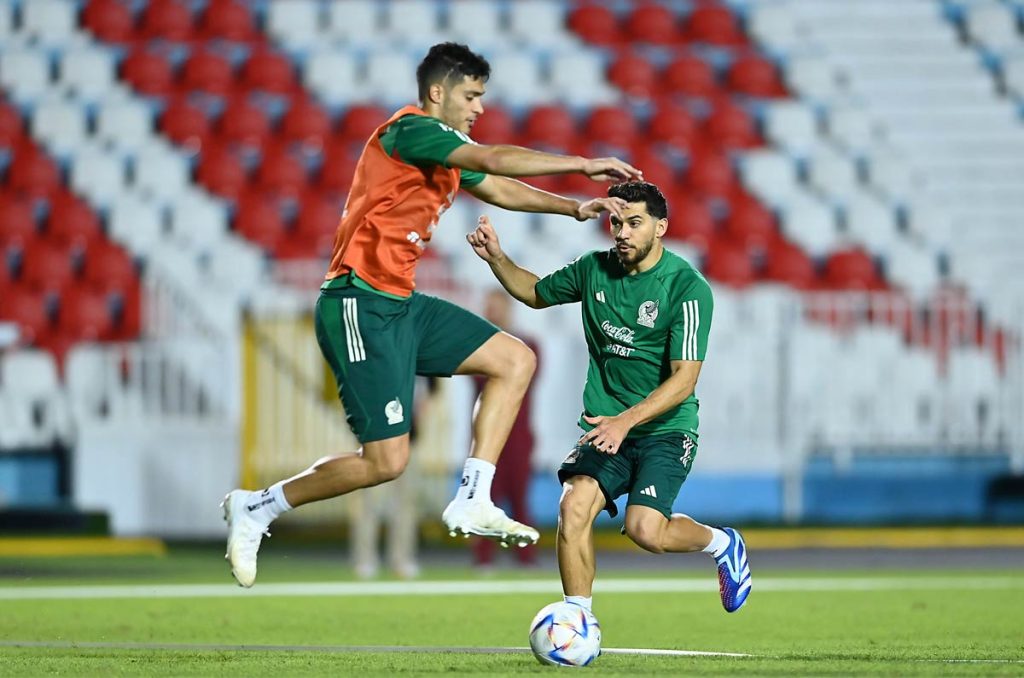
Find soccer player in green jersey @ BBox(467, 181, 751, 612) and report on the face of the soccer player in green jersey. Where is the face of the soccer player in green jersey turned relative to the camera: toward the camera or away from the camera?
toward the camera

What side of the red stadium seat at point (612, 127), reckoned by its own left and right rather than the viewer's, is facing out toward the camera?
front

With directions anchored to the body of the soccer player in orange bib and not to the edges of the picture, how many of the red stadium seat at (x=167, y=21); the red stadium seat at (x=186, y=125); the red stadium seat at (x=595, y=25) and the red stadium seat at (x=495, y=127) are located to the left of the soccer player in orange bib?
4

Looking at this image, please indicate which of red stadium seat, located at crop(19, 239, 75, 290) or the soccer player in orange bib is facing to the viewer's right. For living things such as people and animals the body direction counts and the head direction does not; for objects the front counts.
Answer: the soccer player in orange bib

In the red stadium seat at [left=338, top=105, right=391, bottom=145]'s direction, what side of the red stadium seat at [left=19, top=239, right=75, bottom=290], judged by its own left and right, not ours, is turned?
left

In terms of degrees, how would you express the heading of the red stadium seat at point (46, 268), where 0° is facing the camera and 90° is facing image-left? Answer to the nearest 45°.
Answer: approximately 0°

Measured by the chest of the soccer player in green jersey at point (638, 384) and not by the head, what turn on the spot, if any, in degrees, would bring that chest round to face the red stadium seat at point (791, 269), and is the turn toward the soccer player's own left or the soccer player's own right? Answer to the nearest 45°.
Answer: approximately 135° to the soccer player's own right

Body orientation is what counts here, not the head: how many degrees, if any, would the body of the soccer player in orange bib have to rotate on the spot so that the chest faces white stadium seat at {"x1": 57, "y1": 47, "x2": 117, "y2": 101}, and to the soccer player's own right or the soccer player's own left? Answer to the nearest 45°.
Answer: approximately 90° to the soccer player's own left

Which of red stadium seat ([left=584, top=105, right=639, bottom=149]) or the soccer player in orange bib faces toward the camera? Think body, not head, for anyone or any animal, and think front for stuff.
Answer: the red stadium seat

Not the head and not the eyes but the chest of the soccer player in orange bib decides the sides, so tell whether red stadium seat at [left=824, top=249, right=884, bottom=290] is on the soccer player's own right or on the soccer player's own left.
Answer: on the soccer player's own left

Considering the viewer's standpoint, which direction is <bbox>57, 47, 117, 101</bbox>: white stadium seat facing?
facing the viewer

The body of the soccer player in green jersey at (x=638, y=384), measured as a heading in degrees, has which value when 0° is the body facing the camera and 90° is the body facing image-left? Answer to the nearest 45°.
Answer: approximately 45°

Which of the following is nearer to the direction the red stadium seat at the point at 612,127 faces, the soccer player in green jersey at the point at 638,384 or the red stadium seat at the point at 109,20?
the soccer player in green jersey

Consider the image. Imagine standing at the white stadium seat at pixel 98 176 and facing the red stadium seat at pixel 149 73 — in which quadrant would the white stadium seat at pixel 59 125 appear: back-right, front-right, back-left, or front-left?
front-left

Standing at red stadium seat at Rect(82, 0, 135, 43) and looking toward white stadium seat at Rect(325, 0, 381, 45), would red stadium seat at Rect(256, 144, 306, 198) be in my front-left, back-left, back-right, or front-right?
front-right
